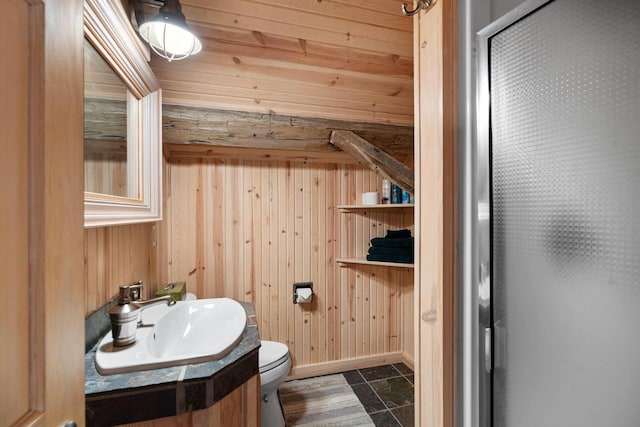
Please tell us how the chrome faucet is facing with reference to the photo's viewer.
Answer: facing to the right of the viewer

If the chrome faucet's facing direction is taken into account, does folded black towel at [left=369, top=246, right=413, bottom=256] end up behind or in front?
in front

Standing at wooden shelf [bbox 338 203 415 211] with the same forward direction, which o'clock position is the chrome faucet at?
The chrome faucet is roughly at 1 o'clock from the wooden shelf.

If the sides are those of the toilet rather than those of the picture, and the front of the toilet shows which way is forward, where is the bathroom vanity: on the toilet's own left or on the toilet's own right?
on the toilet's own right

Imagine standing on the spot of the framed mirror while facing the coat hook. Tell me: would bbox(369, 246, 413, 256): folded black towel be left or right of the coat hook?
left

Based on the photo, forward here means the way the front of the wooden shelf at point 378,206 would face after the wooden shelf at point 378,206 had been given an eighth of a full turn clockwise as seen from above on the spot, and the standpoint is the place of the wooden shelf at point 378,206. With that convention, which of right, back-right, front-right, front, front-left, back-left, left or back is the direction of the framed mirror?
front

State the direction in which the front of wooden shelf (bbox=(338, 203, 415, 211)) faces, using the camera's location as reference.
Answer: facing the viewer

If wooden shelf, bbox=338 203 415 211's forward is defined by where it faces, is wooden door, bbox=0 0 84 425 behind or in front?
in front

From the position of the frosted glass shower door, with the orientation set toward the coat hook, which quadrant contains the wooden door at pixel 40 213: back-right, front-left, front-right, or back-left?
front-left
